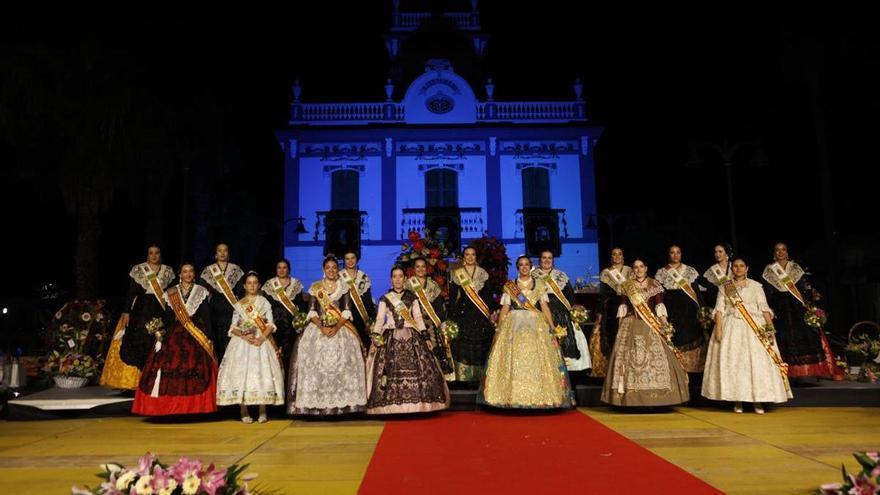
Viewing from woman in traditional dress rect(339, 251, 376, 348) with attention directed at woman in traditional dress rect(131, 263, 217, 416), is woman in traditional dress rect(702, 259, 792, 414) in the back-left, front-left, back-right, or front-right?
back-left

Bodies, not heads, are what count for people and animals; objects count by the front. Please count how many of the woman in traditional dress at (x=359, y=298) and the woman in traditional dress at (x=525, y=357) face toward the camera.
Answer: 2

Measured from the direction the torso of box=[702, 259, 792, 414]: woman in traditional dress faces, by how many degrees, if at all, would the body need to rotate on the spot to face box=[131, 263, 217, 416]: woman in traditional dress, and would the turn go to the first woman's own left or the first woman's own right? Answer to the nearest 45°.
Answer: approximately 45° to the first woman's own right

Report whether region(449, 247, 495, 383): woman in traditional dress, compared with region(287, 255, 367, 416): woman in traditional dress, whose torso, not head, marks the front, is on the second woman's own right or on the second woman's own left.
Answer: on the second woman's own left

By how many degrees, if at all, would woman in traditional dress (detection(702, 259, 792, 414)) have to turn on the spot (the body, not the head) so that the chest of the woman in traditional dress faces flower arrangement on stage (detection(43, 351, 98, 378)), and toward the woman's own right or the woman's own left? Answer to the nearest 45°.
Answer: approximately 90° to the woman's own right
